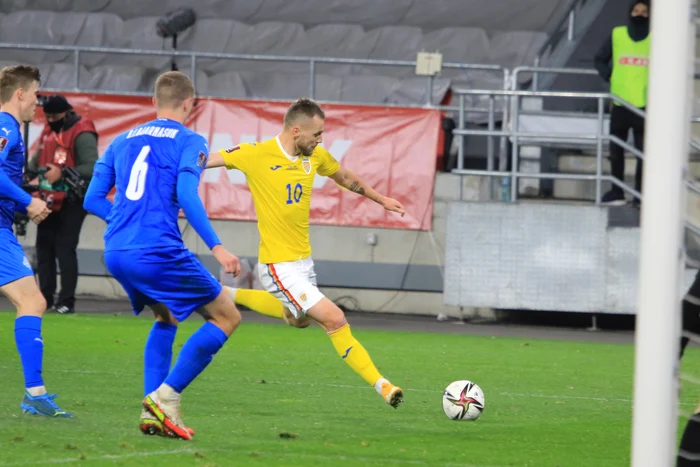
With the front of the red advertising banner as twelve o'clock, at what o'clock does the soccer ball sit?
The soccer ball is roughly at 12 o'clock from the red advertising banner.

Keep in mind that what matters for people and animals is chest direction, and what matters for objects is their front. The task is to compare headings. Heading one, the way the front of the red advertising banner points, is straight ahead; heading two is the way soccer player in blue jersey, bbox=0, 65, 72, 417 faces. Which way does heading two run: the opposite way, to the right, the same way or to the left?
to the left

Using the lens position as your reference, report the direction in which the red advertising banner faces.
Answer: facing the viewer

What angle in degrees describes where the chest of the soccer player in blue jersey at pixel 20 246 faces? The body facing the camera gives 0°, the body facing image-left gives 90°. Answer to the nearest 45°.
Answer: approximately 270°

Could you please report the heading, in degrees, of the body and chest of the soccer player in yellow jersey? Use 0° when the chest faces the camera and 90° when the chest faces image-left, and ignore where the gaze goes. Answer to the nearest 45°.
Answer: approximately 315°

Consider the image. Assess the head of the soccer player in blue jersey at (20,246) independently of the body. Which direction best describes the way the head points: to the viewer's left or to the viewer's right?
to the viewer's right

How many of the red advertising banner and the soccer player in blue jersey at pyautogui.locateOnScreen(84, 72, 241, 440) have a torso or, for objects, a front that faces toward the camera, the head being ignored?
1

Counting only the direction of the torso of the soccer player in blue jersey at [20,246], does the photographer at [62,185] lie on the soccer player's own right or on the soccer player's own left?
on the soccer player's own left

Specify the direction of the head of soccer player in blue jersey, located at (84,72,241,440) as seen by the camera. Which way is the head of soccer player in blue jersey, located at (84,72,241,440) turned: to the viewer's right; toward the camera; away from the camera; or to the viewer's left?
away from the camera

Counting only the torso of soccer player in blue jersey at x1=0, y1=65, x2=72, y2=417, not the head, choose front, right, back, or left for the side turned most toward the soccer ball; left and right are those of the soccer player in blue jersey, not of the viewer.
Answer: front

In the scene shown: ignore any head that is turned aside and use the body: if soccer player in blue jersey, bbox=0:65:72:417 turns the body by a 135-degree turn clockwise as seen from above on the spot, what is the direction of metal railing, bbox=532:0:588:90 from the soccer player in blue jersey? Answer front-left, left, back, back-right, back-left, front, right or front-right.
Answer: back

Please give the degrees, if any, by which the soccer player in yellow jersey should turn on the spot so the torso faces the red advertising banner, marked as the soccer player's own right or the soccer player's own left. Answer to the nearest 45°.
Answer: approximately 135° to the soccer player's own left

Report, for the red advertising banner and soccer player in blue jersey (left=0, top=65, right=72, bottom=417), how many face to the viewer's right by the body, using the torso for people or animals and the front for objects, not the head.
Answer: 1

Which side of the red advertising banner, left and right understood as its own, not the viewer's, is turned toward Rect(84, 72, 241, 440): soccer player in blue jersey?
front

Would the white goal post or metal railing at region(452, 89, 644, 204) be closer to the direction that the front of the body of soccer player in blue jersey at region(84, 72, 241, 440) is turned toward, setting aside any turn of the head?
the metal railing

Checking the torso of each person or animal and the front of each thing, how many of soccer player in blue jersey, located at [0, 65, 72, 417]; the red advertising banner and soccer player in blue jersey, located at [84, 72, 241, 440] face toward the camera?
1

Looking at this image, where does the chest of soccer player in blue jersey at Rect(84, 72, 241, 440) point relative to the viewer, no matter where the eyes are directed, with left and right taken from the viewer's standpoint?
facing away from the viewer and to the right of the viewer
